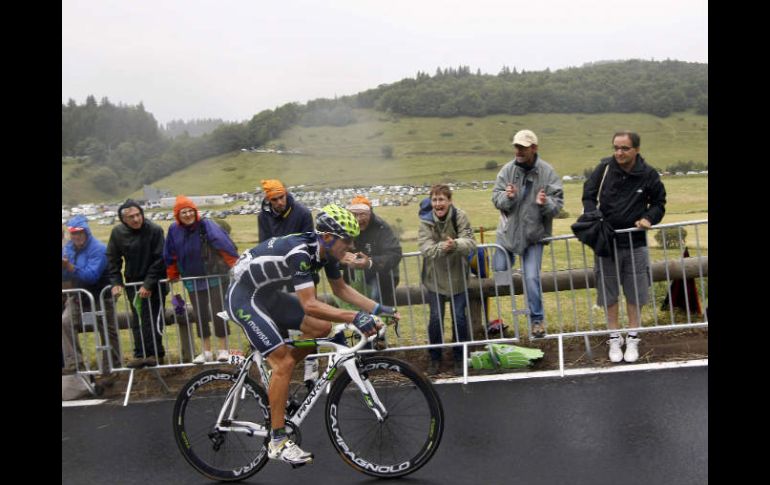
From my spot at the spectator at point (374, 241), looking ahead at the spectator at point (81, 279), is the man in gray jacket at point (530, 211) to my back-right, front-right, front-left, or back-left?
back-right

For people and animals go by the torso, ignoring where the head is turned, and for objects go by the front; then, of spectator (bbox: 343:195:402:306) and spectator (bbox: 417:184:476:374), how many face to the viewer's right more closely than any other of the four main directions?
0

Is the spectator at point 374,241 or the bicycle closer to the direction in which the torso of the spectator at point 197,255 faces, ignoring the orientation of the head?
the bicycle

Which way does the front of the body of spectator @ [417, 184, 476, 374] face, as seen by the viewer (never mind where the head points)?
toward the camera

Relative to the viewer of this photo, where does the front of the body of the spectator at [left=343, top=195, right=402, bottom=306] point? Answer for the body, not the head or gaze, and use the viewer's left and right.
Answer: facing the viewer and to the left of the viewer

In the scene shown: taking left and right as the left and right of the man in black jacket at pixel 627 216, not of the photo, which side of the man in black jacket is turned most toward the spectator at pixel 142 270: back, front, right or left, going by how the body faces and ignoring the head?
right

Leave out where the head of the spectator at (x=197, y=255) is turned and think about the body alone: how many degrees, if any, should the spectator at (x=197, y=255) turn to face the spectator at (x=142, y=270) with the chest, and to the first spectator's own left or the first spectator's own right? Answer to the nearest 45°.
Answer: approximately 135° to the first spectator's own right

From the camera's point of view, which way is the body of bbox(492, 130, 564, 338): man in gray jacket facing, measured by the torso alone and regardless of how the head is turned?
toward the camera

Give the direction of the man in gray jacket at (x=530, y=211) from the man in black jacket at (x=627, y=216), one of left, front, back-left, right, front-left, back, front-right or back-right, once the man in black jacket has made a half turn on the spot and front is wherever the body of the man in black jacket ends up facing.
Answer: left

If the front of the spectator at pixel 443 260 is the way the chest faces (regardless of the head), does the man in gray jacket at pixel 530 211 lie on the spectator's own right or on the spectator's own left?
on the spectator's own left
